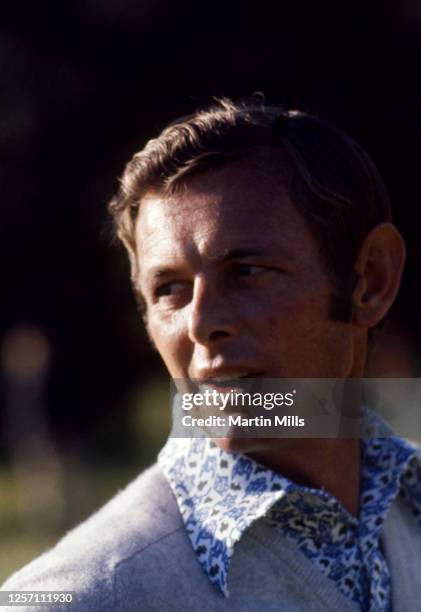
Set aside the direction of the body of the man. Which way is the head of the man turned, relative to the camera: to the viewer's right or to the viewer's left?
to the viewer's left

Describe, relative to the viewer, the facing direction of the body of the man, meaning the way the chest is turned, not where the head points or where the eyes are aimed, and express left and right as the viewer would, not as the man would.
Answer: facing the viewer and to the right of the viewer
